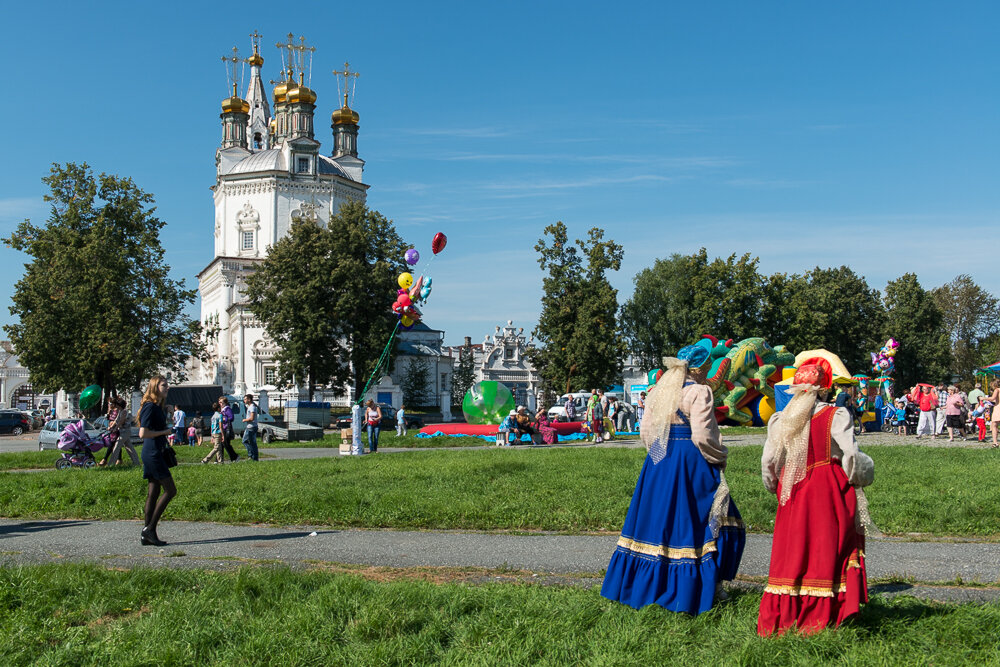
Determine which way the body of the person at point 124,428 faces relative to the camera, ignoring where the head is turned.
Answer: to the viewer's left

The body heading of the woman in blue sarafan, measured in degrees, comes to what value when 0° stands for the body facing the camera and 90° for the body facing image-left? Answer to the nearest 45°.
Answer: approximately 225°

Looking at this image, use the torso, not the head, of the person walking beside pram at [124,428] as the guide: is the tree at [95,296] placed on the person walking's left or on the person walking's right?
on the person walking's right

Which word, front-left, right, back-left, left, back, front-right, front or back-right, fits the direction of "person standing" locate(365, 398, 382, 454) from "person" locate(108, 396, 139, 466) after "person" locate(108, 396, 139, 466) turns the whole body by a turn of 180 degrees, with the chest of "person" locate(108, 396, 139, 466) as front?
front-left

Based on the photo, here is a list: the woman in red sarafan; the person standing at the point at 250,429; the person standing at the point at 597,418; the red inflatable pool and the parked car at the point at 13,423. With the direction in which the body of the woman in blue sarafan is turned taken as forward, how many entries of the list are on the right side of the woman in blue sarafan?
1

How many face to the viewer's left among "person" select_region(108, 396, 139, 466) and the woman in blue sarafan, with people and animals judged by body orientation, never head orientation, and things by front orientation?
1

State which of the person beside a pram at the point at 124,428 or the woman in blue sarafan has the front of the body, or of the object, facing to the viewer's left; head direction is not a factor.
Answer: the person beside a pram

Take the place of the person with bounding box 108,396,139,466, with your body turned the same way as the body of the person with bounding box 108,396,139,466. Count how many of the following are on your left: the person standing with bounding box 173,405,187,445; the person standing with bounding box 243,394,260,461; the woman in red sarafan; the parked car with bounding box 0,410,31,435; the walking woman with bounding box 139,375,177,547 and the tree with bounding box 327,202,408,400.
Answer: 2

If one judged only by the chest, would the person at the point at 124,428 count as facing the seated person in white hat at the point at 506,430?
no

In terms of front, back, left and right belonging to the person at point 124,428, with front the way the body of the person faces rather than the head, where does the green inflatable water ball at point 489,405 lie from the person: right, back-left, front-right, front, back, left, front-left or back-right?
back-right

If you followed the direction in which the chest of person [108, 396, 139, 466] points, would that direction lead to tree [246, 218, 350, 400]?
no

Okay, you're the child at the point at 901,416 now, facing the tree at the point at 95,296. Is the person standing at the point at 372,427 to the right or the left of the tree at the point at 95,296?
left

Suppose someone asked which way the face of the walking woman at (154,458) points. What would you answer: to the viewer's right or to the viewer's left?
to the viewer's right

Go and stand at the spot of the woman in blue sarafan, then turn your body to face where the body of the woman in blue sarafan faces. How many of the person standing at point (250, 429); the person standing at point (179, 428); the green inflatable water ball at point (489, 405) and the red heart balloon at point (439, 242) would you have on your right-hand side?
0

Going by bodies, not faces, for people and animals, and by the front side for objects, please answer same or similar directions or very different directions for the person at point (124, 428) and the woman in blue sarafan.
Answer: very different directions

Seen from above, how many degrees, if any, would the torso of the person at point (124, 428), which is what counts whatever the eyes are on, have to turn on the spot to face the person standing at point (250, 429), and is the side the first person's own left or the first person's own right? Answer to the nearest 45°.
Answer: approximately 135° to the first person's own right

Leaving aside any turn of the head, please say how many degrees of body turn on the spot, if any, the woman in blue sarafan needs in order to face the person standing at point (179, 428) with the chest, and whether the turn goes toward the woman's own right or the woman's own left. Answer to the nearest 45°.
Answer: approximately 90° to the woman's own left

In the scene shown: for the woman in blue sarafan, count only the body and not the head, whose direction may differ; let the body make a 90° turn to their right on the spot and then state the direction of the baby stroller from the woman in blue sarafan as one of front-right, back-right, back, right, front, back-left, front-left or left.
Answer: back
